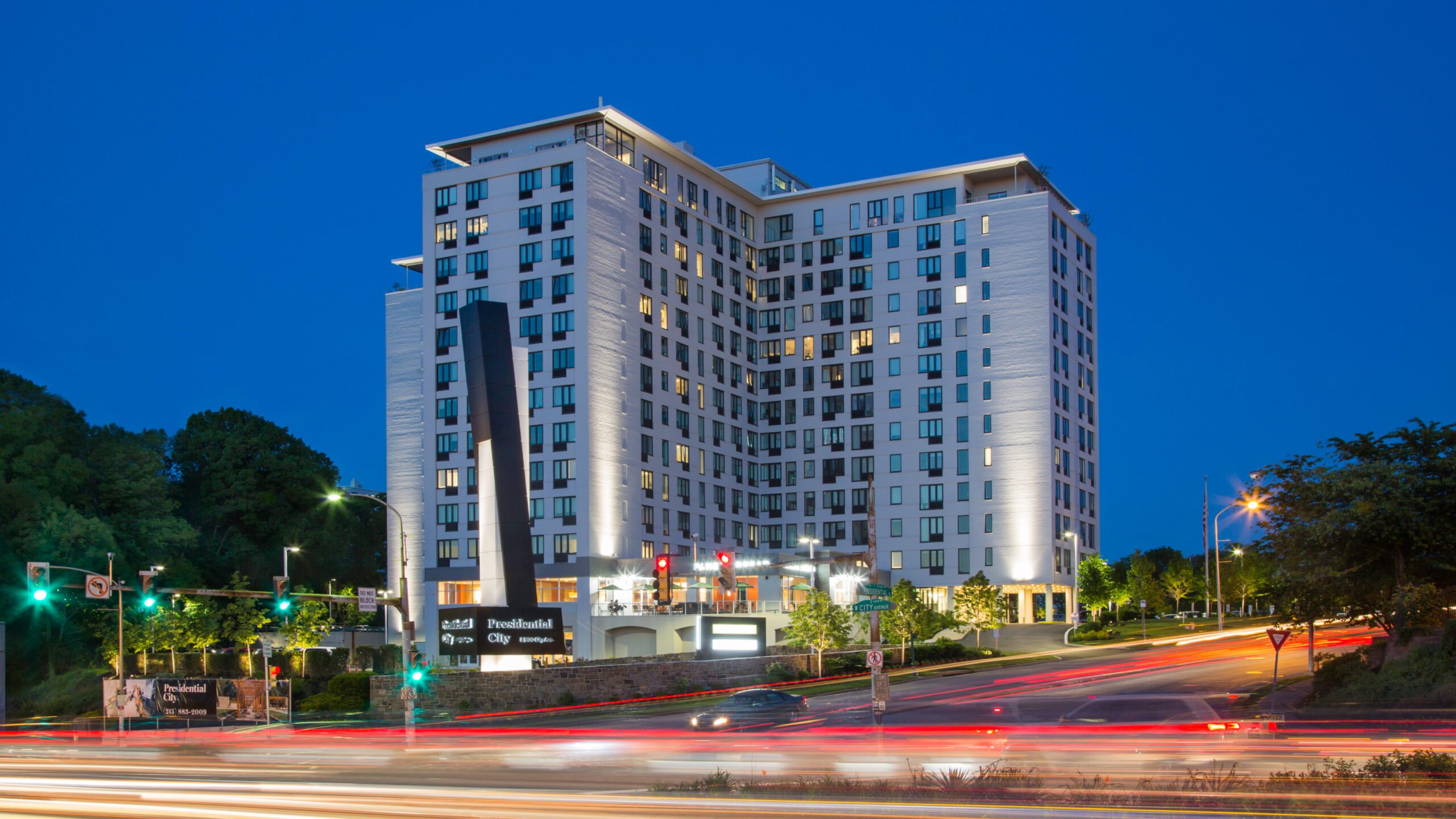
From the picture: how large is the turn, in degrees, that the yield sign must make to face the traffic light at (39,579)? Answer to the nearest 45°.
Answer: approximately 90° to its right

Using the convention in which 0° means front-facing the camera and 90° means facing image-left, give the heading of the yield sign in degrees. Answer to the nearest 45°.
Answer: approximately 0°

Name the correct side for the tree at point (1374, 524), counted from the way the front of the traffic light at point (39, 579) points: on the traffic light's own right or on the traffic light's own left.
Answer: on the traffic light's own left

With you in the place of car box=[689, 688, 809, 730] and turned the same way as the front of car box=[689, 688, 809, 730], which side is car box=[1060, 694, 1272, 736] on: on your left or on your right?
on your left

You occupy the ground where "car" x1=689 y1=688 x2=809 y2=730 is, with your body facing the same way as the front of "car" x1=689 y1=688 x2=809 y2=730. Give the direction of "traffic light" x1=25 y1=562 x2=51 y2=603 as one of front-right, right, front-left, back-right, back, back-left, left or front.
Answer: front-right

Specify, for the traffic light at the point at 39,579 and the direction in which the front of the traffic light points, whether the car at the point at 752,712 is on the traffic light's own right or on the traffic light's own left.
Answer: on the traffic light's own left

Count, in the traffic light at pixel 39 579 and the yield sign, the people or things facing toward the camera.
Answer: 2
